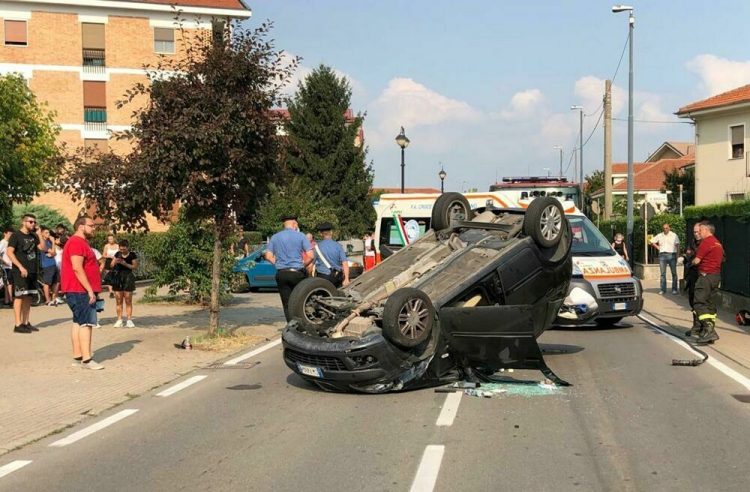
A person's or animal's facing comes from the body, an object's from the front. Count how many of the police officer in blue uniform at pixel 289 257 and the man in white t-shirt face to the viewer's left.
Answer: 0

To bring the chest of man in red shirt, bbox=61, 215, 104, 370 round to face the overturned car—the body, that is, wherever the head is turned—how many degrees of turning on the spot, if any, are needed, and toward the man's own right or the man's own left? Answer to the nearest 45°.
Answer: approximately 45° to the man's own right

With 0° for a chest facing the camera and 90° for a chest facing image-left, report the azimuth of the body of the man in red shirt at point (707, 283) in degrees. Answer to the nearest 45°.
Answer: approximately 90°

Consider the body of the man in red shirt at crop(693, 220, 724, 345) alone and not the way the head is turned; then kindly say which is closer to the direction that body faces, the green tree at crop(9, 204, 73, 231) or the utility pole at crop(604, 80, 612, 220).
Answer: the green tree

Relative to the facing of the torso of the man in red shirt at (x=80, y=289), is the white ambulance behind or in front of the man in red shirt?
in front

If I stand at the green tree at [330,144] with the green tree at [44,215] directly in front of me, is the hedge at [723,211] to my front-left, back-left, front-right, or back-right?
front-left

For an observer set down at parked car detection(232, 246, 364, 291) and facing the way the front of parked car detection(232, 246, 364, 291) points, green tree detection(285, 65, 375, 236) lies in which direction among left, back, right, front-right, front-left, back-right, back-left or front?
right

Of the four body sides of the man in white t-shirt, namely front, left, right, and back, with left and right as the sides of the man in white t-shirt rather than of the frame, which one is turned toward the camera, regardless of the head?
front

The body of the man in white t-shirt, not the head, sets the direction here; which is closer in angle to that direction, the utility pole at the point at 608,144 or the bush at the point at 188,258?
the bush

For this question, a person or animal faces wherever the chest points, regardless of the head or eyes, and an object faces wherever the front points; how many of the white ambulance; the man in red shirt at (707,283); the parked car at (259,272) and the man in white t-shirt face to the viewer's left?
2

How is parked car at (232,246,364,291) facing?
to the viewer's left

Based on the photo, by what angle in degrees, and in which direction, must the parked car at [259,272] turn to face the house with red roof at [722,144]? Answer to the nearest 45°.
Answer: approximately 135° to its right

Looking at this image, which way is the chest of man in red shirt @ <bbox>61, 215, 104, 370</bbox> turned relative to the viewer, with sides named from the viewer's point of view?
facing to the right of the viewer

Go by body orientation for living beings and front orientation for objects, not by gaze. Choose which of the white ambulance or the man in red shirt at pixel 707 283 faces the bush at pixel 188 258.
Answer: the man in red shirt

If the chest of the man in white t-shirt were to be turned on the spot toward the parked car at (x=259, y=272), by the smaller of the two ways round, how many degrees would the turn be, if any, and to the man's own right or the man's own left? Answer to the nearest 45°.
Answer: approximately 90° to the man's own right

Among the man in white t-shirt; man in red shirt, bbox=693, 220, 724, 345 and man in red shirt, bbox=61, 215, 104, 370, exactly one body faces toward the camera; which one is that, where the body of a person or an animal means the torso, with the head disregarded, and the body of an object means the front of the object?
the man in white t-shirt

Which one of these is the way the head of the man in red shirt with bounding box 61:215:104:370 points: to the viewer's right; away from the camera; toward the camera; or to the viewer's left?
to the viewer's right

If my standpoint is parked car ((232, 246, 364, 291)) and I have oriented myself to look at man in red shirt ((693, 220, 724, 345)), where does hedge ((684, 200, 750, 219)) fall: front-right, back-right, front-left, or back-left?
front-left

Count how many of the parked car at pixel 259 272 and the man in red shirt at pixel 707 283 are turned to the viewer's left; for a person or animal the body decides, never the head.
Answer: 2
